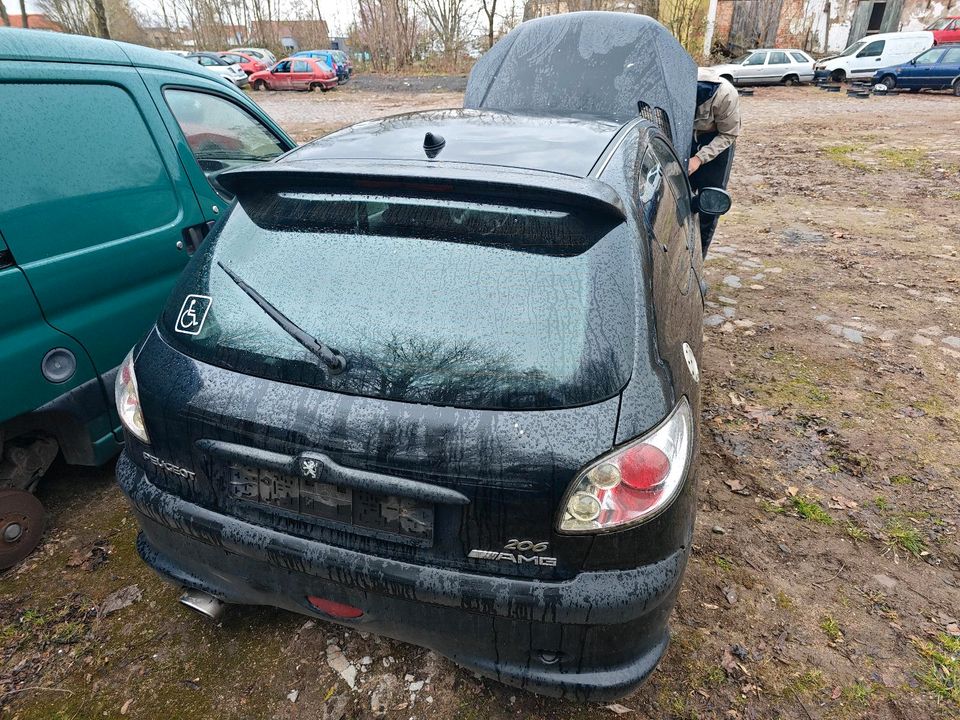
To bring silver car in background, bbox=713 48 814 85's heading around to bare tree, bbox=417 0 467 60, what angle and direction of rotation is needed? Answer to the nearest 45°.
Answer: approximately 45° to its right

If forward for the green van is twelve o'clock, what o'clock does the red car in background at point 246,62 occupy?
The red car in background is roughly at 11 o'clock from the green van.

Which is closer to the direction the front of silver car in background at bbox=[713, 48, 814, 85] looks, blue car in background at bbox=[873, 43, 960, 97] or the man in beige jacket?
the man in beige jacket

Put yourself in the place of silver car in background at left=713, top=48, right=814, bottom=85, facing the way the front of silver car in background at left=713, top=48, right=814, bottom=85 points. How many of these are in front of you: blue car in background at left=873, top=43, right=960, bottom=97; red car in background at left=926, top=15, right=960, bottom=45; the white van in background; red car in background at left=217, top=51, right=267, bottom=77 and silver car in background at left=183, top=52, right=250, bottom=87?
2

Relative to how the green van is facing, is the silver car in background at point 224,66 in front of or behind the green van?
in front

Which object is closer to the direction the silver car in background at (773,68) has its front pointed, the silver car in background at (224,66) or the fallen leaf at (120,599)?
the silver car in background

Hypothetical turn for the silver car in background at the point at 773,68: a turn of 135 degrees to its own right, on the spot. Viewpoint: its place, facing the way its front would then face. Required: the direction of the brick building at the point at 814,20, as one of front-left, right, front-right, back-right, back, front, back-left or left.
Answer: front-left

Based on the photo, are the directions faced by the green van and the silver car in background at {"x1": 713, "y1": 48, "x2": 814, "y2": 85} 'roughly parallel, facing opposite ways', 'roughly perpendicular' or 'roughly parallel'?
roughly perpendicular

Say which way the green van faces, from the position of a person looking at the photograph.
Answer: facing away from the viewer and to the right of the viewer

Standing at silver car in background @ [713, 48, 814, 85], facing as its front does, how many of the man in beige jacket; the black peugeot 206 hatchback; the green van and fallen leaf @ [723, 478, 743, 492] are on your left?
4

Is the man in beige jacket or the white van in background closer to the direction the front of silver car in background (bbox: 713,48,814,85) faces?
the man in beige jacket

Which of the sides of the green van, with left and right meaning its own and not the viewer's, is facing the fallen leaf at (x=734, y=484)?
right

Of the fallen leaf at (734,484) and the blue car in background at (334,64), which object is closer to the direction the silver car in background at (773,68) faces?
the blue car in background

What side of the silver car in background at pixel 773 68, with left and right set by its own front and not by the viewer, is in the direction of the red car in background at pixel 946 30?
back

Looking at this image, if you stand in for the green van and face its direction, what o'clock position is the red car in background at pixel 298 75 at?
The red car in background is roughly at 11 o'clock from the green van.

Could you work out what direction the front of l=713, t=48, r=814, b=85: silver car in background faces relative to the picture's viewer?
facing to the left of the viewer

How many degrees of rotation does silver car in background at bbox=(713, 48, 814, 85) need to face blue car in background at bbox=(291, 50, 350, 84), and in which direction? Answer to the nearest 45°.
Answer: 0° — it already faces it

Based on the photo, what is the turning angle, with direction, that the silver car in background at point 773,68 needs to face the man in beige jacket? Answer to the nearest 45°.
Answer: approximately 90° to its left

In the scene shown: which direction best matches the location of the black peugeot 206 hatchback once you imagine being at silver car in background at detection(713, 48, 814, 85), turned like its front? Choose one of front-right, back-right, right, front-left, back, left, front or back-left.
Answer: left

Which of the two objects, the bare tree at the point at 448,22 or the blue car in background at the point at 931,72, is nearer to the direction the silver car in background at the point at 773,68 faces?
the bare tree

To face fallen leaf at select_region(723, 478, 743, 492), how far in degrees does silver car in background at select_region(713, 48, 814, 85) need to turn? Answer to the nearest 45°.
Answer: approximately 90° to its left
